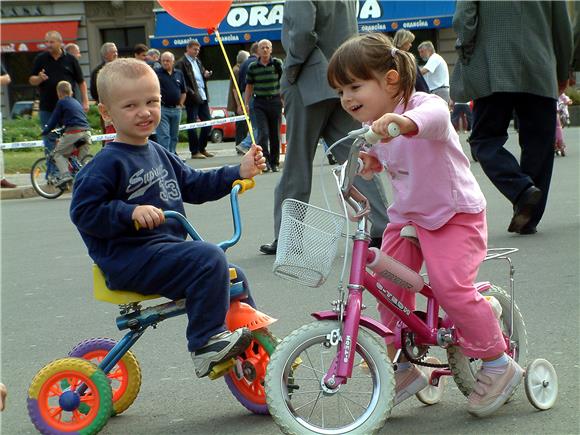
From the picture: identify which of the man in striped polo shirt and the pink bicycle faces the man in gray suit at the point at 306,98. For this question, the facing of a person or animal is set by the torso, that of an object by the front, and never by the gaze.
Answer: the man in striped polo shirt

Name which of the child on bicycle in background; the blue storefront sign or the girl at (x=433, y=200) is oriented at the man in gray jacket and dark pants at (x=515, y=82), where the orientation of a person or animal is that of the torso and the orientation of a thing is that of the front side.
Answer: the blue storefront sign

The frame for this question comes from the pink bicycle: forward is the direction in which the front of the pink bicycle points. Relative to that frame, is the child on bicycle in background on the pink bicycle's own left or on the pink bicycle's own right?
on the pink bicycle's own right

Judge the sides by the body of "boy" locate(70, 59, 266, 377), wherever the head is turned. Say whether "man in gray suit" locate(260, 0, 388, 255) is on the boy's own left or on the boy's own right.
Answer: on the boy's own left
